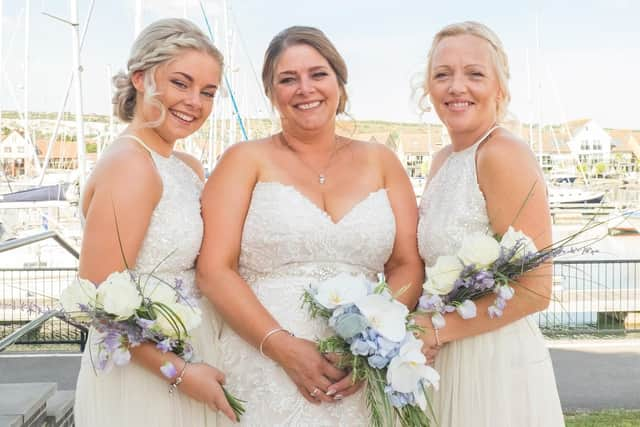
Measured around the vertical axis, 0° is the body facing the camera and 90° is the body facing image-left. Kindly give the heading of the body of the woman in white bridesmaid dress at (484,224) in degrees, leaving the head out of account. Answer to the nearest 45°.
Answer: approximately 45°

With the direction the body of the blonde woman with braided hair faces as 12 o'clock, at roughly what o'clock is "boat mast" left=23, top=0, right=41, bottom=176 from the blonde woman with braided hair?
The boat mast is roughly at 7 o'clock from the blonde woman with braided hair.

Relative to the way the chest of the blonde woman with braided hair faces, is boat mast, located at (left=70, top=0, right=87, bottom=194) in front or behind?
behind

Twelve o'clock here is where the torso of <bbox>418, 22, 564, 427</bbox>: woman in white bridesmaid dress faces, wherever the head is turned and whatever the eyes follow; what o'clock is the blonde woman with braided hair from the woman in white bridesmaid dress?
The blonde woman with braided hair is roughly at 1 o'clock from the woman in white bridesmaid dress.

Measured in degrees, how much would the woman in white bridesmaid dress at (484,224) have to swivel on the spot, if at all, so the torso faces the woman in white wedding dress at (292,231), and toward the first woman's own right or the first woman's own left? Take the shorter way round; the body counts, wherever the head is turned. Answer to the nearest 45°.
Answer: approximately 45° to the first woman's own right

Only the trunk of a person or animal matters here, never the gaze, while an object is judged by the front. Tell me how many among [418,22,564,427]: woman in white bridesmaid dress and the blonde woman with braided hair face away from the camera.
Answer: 0

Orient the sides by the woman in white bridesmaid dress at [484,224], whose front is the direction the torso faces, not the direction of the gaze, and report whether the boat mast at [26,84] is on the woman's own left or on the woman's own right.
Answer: on the woman's own right

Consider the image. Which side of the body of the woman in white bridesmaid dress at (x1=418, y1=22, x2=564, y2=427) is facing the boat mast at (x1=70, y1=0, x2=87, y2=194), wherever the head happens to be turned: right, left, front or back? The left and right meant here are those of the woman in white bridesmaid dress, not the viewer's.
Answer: right

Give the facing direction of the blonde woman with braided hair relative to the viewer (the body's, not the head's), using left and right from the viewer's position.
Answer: facing the viewer and to the right of the viewer
